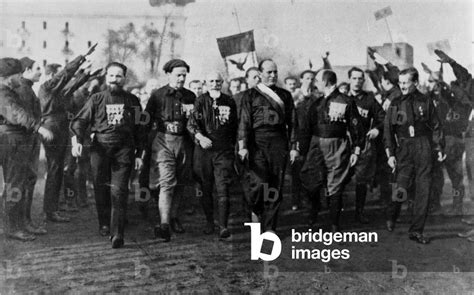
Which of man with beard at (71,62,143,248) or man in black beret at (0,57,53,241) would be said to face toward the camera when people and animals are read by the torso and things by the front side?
the man with beard

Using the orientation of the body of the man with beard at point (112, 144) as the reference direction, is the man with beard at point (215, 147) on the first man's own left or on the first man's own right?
on the first man's own left

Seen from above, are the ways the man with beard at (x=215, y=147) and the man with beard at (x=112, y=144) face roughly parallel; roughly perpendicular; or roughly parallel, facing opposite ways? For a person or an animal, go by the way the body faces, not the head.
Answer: roughly parallel

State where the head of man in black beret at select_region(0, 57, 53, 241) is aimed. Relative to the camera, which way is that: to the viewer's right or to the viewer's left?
to the viewer's right

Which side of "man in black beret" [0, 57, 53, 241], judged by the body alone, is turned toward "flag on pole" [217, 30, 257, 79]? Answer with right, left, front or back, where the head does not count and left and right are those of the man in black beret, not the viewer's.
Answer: front

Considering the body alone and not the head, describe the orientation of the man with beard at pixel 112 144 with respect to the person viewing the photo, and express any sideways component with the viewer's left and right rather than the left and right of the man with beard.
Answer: facing the viewer

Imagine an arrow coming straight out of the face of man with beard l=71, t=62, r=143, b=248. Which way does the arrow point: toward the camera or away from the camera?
toward the camera

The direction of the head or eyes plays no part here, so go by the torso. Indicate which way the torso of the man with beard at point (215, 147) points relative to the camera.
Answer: toward the camera

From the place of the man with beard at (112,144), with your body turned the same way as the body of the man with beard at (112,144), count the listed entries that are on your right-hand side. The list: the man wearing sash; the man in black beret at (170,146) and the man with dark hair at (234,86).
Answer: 0

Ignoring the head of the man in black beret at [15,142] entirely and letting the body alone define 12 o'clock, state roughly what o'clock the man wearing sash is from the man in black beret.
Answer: The man wearing sash is roughly at 1 o'clock from the man in black beret.

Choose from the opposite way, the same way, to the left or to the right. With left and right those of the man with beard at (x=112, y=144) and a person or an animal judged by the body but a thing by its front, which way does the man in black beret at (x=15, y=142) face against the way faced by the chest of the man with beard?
to the left

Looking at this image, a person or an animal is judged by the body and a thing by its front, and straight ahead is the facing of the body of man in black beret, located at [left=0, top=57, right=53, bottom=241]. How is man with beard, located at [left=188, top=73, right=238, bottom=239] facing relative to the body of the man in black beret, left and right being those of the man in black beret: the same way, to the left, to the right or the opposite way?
to the right

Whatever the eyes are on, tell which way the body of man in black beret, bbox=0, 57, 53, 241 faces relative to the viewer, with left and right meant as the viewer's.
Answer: facing to the right of the viewer

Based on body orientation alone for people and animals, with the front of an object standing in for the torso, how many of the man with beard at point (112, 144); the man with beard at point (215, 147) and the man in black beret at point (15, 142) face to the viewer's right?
1

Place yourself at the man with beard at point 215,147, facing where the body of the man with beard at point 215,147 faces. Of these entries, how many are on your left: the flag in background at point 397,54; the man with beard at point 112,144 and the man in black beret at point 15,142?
1
